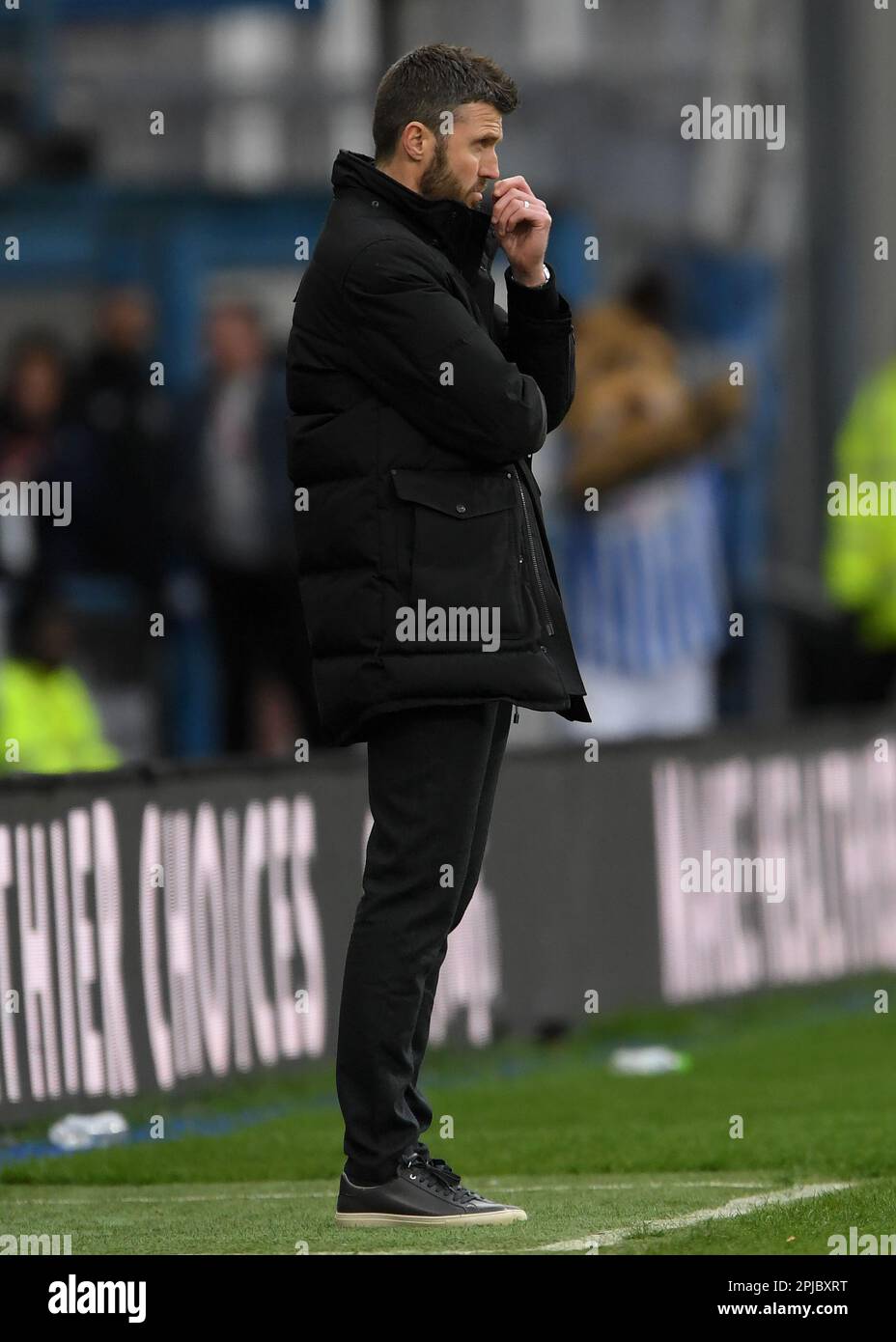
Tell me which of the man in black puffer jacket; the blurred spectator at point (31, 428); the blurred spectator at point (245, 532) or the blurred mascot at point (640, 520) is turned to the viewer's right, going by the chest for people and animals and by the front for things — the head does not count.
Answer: the man in black puffer jacket

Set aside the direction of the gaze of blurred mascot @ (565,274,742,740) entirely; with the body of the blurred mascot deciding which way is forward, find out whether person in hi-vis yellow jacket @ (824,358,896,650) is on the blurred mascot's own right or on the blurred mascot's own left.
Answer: on the blurred mascot's own left

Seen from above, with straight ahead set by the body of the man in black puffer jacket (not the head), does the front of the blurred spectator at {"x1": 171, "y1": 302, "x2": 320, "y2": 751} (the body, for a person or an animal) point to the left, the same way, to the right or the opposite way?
to the right

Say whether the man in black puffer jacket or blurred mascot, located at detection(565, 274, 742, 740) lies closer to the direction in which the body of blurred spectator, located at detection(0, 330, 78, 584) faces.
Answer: the man in black puffer jacket

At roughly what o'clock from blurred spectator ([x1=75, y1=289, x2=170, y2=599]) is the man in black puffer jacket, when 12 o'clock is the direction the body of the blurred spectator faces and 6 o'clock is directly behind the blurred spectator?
The man in black puffer jacket is roughly at 12 o'clock from the blurred spectator.
